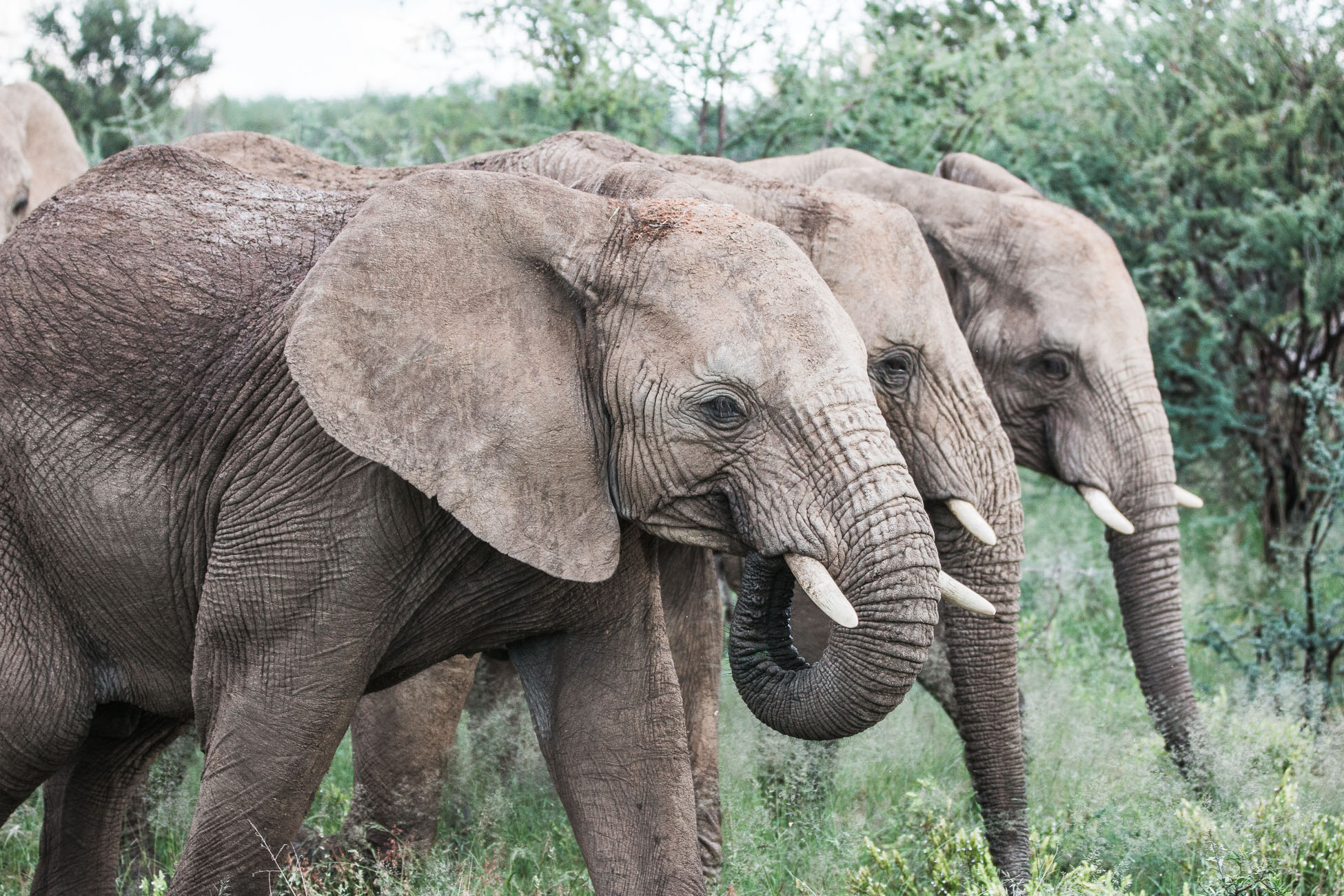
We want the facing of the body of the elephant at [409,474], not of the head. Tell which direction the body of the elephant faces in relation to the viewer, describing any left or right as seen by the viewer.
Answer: facing to the right of the viewer

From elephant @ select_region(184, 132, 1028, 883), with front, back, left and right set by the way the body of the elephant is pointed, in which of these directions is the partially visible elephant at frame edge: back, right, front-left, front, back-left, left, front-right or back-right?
back-left

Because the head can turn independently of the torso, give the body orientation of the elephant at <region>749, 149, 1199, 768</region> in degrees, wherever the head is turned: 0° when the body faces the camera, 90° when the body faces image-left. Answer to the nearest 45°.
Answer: approximately 270°

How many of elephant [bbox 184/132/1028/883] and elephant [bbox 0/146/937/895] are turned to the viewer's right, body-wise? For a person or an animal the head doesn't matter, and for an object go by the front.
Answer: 2

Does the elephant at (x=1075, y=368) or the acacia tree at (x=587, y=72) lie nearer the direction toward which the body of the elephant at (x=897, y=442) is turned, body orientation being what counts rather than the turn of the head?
the elephant

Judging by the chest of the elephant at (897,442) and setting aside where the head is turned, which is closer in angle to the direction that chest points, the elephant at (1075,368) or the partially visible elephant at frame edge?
the elephant

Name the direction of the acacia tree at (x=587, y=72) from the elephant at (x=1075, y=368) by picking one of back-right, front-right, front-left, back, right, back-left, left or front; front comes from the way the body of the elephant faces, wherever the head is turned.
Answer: back-left

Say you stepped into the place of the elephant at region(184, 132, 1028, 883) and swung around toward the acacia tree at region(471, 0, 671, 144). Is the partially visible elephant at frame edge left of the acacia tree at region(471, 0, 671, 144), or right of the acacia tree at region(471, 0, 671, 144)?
left

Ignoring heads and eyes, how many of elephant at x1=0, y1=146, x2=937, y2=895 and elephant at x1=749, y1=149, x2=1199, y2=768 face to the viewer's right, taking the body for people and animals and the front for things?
2

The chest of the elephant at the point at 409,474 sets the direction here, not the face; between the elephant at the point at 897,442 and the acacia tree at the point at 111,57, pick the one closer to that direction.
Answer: the elephant

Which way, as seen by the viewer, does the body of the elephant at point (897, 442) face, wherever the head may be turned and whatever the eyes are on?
to the viewer's right
